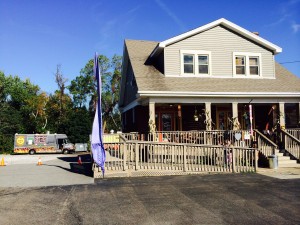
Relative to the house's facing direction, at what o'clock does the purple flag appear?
The purple flag is roughly at 1 o'clock from the house.

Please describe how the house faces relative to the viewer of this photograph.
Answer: facing the viewer
